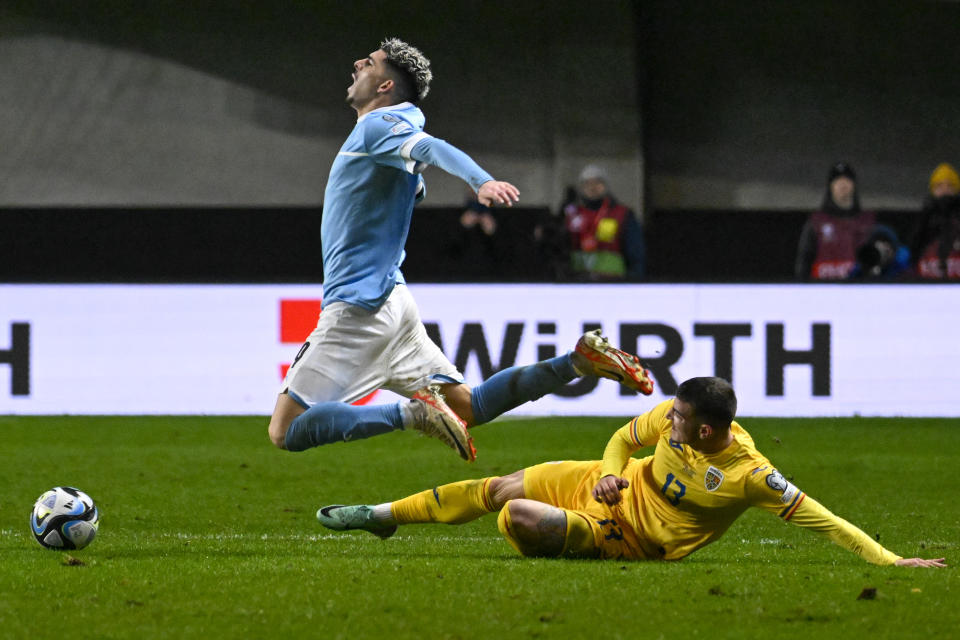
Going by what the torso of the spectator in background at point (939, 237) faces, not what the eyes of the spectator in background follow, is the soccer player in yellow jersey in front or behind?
in front

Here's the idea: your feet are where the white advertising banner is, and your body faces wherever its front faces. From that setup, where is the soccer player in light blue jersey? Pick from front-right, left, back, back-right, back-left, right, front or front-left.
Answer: front

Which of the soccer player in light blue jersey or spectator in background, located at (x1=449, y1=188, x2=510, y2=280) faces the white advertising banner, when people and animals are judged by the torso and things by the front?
the spectator in background

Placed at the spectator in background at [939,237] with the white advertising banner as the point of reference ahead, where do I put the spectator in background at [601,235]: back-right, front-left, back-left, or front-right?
front-right

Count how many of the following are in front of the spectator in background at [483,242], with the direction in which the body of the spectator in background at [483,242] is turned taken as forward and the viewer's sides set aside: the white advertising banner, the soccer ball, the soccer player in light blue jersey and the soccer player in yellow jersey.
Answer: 4

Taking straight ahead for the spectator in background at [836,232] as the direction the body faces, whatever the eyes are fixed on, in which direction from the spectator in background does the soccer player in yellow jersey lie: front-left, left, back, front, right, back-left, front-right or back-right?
front

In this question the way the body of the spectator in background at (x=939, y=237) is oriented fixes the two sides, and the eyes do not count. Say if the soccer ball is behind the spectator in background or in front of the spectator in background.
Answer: in front

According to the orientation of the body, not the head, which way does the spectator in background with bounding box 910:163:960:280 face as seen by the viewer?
toward the camera

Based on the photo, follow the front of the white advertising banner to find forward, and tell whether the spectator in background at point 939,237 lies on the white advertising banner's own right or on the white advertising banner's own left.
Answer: on the white advertising banner's own left

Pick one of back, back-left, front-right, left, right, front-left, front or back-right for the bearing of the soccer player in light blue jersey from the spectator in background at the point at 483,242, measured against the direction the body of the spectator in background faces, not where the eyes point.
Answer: front

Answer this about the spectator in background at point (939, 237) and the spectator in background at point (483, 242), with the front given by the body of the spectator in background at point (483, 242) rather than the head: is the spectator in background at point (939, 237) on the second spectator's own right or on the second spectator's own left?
on the second spectator's own left
